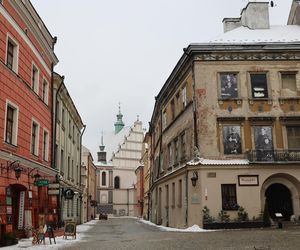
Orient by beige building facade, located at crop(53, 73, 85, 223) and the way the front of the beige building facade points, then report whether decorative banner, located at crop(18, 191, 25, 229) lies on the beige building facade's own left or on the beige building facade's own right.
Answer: on the beige building facade's own right

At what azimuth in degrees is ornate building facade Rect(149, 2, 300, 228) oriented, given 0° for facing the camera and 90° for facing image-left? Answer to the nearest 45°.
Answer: approximately 0°

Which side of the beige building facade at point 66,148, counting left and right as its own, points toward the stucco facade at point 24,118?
right

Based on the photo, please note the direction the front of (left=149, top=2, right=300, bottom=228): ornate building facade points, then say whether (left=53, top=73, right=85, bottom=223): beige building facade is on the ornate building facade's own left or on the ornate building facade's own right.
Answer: on the ornate building facade's own right

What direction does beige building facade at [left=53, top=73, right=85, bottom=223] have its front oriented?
to the viewer's right

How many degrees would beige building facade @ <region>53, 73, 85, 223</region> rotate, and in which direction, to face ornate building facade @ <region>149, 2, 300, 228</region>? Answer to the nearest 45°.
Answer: approximately 45° to its right
